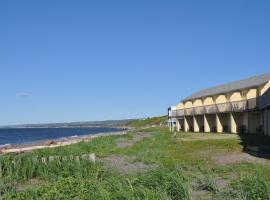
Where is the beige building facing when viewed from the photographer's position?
facing the viewer and to the left of the viewer
